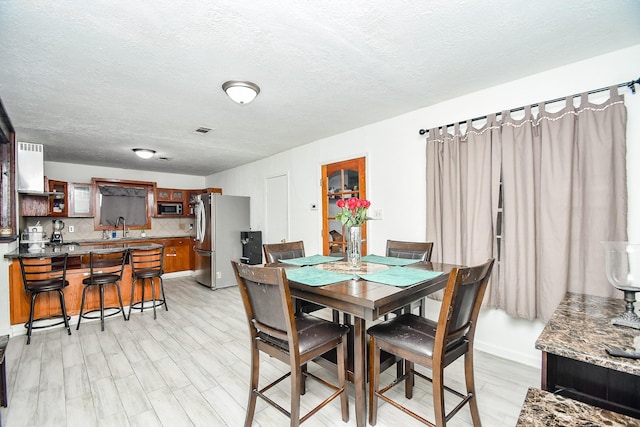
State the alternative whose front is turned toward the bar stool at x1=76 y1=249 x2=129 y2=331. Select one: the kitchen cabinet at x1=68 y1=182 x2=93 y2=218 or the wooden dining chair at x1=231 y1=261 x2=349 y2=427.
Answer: the kitchen cabinet

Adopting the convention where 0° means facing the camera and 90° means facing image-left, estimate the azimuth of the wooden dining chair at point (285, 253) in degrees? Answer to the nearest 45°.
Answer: approximately 315°

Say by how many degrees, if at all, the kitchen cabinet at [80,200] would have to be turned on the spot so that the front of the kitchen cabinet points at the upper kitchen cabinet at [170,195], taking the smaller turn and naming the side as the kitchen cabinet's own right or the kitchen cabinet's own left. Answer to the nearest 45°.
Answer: approximately 90° to the kitchen cabinet's own left

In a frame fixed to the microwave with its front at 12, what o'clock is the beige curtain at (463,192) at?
The beige curtain is roughly at 11 o'clock from the microwave.

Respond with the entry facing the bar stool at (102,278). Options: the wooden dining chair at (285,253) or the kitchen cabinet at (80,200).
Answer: the kitchen cabinet

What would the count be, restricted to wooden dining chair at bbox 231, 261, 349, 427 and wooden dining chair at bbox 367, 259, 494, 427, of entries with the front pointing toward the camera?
0

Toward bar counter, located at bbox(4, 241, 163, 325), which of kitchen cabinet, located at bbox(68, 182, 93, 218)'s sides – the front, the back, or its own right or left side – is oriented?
front

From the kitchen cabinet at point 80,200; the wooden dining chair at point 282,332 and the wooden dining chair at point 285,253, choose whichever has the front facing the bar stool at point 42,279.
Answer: the kitchen cabinet

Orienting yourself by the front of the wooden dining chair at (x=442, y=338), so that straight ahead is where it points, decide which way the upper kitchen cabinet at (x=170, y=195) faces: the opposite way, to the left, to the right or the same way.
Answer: the opposite way

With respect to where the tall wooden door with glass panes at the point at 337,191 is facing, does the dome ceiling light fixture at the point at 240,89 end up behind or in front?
in front

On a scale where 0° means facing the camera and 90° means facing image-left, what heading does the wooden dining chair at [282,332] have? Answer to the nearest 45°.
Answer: approximately 225°
